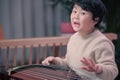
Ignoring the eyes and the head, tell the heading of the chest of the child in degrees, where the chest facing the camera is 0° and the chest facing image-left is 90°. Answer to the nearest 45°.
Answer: approximately 45°
